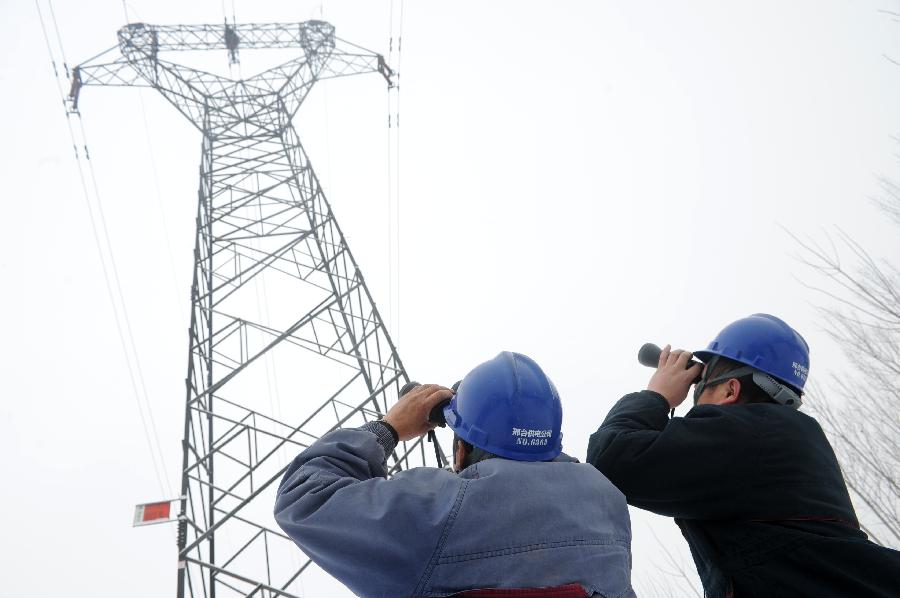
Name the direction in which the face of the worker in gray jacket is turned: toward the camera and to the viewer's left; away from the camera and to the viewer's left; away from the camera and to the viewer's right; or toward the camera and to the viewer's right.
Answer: away from the camera and to the viewer's left

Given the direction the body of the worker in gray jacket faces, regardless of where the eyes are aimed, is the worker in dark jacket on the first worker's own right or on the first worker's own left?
on the first worker's own right

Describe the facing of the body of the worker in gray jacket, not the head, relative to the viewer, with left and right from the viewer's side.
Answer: facing away from the viewer and to the left of the viewer
